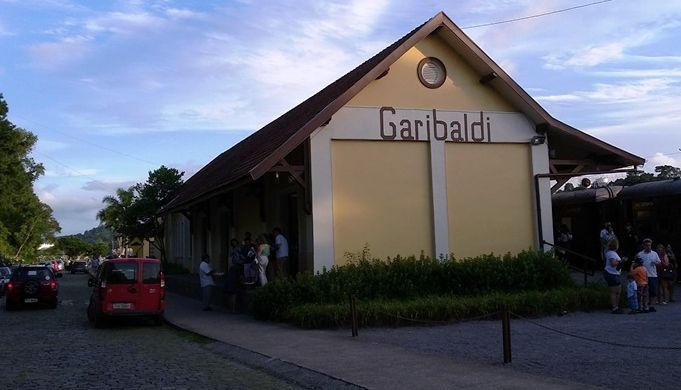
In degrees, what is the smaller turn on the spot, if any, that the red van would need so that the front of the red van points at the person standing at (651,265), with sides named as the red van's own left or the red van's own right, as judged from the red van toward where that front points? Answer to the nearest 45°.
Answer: approximately 90° to the red van's own right

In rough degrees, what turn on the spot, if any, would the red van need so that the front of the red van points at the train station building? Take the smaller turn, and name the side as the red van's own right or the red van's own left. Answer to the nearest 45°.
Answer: approximately 90° to the red van's own right

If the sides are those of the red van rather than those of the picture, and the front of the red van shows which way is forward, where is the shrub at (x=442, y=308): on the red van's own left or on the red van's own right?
on the red van's own right

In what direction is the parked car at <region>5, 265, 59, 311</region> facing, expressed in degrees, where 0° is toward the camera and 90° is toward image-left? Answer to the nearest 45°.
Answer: approximately 180°

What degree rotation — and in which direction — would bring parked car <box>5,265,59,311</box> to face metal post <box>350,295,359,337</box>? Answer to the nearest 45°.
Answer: approximately 135° to its right

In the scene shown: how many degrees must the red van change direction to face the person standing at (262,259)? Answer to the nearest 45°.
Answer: approximately 90° to its right

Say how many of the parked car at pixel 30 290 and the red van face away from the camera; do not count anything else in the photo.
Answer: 2

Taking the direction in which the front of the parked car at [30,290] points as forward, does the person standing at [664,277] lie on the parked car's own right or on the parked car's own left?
on the parked car's own right

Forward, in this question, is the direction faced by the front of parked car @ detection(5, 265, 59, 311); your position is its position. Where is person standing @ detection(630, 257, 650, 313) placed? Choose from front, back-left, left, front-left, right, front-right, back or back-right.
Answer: back-right

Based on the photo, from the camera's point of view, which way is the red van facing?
away from the camera
